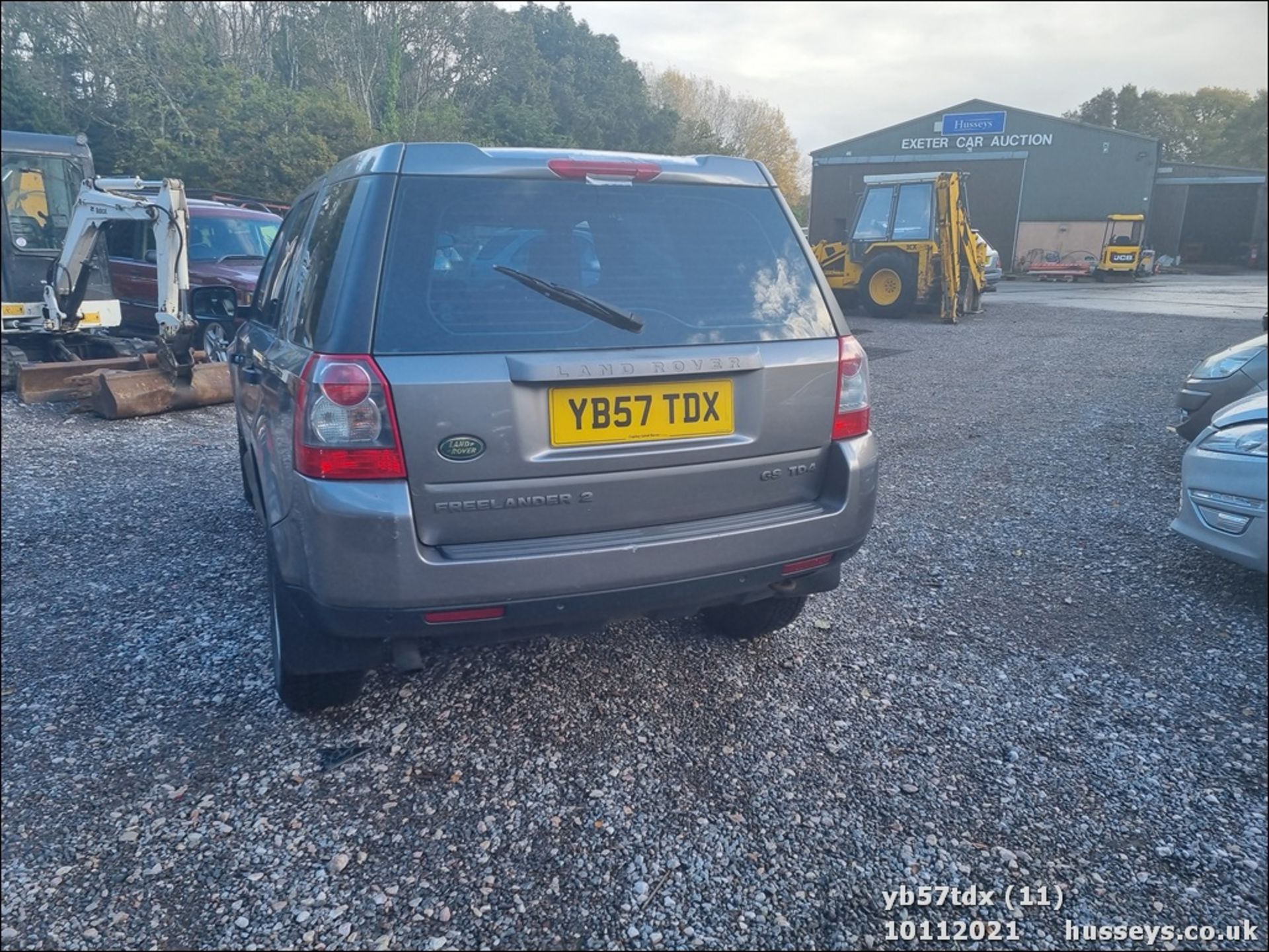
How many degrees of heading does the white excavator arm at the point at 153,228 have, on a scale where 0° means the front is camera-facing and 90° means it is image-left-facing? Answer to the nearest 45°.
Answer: approximately 315°

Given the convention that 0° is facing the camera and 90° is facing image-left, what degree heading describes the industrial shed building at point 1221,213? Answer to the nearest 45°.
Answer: approximately 0°

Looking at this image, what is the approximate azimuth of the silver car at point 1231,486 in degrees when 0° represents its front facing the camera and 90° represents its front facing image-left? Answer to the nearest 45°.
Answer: approximately 45°

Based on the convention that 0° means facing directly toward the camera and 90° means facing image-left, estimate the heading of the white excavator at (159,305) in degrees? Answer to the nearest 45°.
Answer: approximately 315°

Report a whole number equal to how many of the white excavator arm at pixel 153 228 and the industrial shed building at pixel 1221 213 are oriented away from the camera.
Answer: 0
